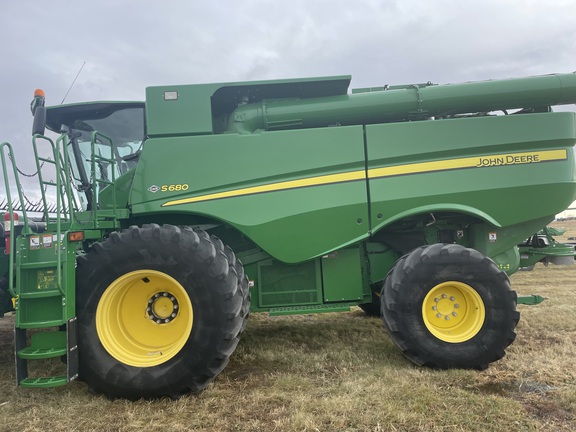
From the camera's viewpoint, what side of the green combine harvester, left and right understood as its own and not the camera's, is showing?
left
